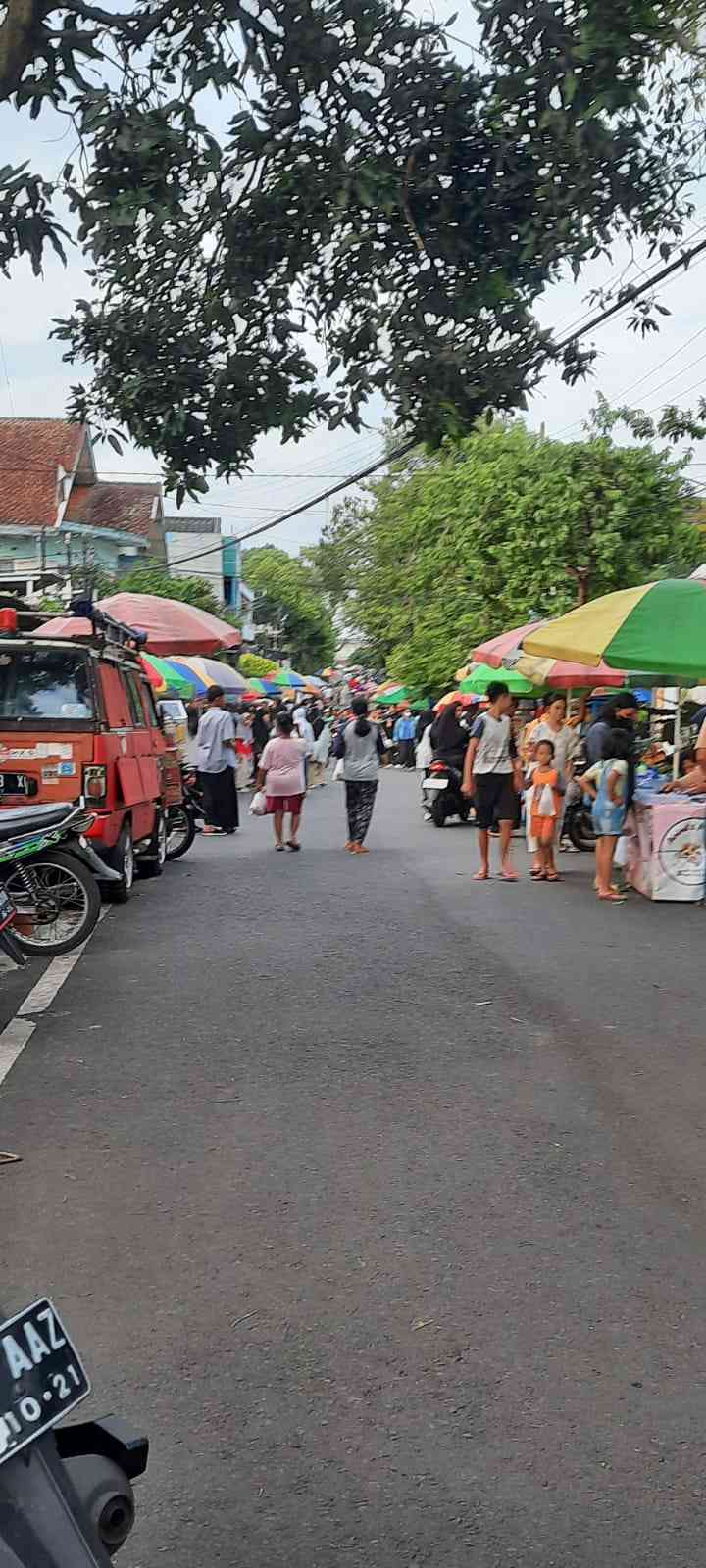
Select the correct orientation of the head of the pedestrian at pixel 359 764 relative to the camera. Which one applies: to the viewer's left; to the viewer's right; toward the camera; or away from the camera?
away from the camera

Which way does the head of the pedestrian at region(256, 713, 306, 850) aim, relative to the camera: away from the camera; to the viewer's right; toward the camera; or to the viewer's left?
away from the camera

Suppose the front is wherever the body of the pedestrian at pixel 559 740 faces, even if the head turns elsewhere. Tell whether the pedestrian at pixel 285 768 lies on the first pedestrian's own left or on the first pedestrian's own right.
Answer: on the first pedestrian's own right

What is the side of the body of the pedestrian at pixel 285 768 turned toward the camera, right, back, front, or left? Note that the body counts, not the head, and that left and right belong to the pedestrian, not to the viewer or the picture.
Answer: back

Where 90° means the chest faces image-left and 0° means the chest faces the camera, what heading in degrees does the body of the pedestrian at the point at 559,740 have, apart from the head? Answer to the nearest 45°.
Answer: approximately 0°
